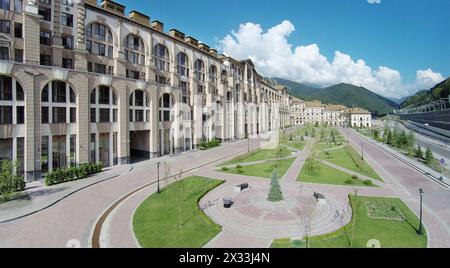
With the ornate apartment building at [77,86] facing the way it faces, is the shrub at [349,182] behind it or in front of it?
in front

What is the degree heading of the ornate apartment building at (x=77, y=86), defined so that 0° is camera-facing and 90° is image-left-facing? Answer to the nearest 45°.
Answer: approximately 315°
